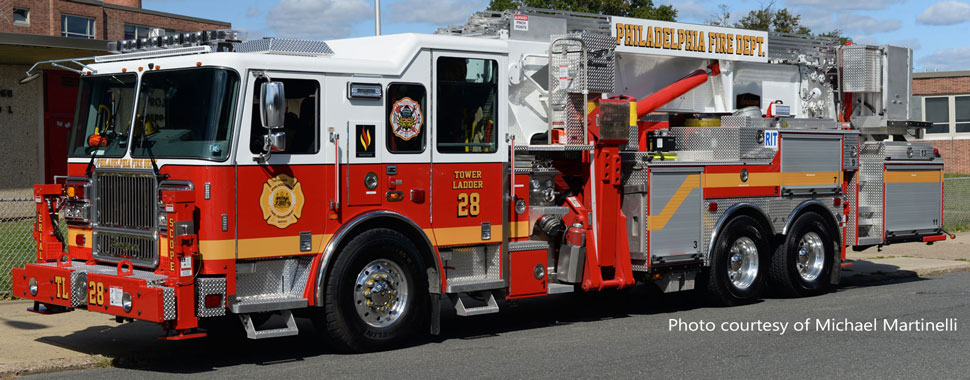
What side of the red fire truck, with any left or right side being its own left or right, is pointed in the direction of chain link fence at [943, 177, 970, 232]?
back

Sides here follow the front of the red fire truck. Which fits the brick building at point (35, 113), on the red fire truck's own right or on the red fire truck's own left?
on the red fire truck's own right

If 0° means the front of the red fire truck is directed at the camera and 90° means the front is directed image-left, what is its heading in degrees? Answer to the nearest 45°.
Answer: approximately 45°

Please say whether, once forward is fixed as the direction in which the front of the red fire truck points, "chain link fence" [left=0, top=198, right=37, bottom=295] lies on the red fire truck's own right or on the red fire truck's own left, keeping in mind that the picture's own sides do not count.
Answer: on the red fire truck's own right

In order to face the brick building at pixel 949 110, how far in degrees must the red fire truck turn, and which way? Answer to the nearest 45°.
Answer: approximately 180°
